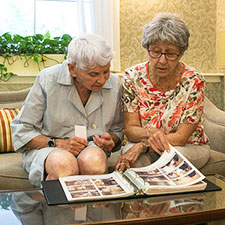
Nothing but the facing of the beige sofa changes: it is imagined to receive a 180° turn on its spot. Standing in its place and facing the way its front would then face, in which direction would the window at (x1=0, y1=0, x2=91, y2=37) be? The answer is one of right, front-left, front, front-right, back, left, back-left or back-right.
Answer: front

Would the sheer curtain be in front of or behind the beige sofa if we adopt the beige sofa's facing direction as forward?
behind

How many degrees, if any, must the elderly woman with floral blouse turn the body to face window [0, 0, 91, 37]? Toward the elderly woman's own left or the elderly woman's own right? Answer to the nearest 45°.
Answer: approximately 135° to the elderly woman's own right

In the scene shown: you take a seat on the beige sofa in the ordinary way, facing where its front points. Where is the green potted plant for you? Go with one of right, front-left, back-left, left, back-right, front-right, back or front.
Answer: back

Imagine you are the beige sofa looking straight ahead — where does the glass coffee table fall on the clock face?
The glass coffee table is roughly at 11 o'clock from the beige sofa.

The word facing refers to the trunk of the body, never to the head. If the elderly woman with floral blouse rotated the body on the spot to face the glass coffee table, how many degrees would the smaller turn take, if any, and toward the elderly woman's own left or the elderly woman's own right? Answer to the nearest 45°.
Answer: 0° — they already face it

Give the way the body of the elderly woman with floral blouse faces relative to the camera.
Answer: toward the camera

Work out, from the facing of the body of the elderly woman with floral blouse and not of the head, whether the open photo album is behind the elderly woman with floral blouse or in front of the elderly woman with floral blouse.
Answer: in front

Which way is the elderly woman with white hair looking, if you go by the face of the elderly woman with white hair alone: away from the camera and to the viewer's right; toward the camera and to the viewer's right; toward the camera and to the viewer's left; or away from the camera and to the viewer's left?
toward the camera and to the viewer's right
